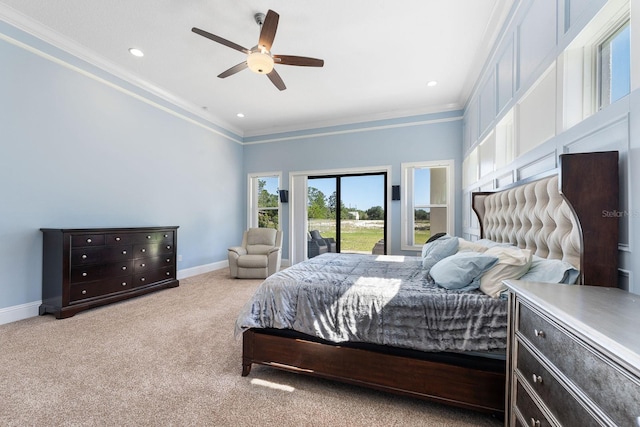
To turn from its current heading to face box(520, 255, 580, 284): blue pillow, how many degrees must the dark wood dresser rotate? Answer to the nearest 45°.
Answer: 0° — it already faces it

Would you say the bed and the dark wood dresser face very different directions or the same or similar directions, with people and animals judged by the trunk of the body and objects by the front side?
very different directions

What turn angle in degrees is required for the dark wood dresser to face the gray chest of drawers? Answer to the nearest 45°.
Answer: approximately 45° to its right

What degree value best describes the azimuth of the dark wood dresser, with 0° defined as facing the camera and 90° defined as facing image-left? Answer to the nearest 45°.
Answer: approximately 315°

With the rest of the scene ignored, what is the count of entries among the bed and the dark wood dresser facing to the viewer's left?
1

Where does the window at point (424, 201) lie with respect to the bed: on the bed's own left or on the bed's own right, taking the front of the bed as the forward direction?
on the bed's own right

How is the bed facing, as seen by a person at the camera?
facing to the left of the viewer

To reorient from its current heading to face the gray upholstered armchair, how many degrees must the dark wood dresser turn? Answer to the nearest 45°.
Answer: approximately 45° to its left

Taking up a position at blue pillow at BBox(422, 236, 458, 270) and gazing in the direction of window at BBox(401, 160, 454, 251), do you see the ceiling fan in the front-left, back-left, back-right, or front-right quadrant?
back-left

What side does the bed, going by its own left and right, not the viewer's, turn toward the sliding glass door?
right

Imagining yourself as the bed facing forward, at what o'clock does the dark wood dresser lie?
The dark wood dresser is roughly at 12 o'clock from the bed.

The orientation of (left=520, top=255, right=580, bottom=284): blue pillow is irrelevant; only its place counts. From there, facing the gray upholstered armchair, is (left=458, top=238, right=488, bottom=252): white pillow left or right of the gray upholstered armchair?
right
